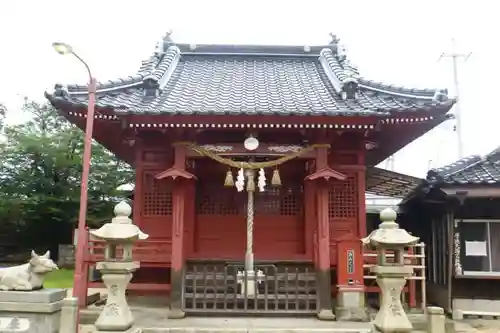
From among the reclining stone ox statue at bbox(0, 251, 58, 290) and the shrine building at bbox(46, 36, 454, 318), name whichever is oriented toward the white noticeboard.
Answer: the reclining stone ox statue

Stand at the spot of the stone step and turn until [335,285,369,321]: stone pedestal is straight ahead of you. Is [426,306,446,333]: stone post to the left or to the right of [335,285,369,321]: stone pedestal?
right

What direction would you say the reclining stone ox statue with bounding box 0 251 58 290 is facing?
to the viewer's right

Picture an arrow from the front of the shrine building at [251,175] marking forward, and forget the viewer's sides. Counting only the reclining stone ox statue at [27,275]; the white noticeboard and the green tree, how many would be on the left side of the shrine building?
1

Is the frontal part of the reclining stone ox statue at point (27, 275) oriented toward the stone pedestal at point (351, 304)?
yes

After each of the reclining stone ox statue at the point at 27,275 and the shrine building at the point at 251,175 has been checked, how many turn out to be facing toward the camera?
1

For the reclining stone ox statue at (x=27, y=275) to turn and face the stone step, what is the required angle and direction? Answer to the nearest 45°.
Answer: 0° — it already faces it

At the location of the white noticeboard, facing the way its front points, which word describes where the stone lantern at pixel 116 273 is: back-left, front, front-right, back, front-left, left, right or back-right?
front-right
